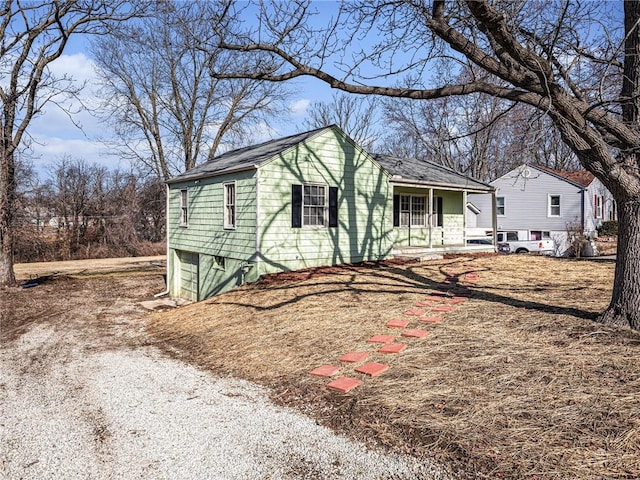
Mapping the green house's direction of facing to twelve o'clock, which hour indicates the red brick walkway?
The red brick walkway is roughly at 1 o'clock from the green house.

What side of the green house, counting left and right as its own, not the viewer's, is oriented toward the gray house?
left

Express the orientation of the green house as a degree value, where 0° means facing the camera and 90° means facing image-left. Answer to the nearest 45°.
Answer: approximately 315°

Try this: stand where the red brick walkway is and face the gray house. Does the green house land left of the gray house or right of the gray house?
left

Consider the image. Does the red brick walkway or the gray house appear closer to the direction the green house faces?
the red brick walkway
